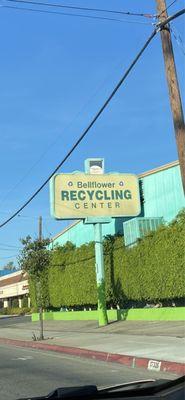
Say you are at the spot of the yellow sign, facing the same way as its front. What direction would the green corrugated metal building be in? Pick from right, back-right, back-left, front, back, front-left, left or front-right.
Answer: back

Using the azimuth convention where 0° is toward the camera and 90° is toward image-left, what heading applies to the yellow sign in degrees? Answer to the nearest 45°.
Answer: approximately 0°
